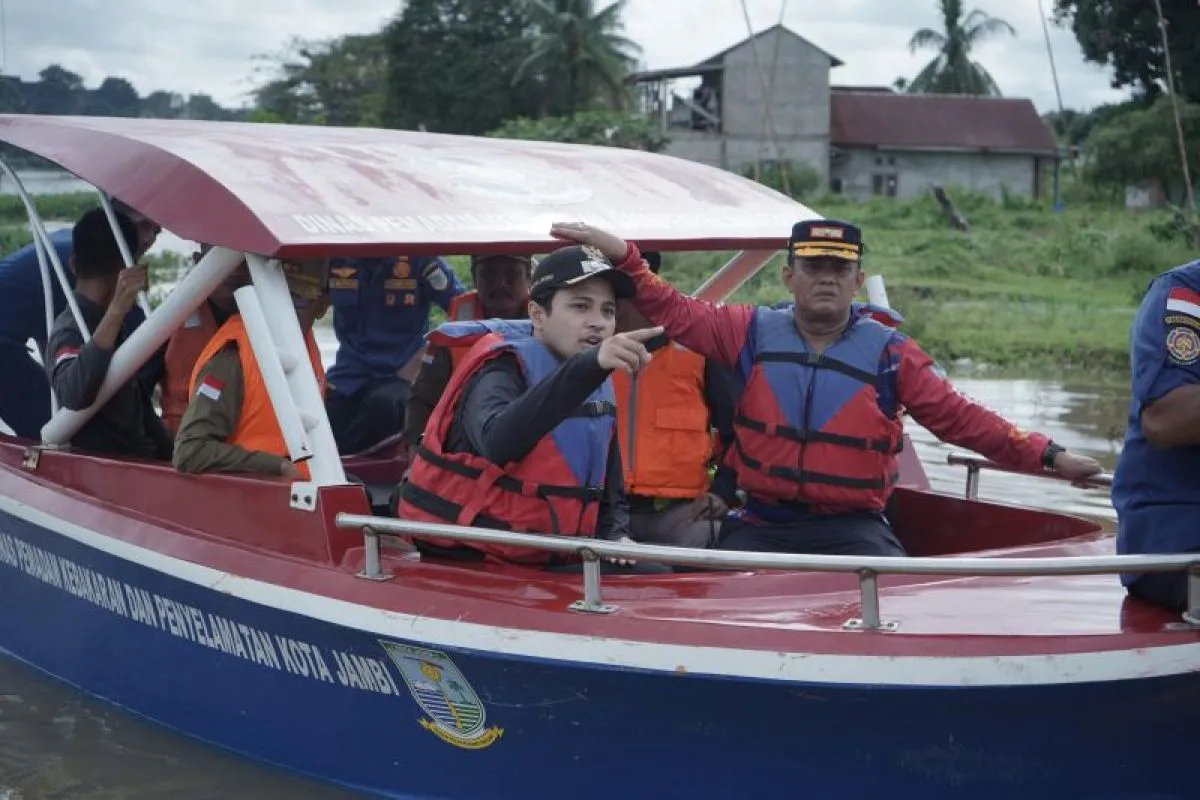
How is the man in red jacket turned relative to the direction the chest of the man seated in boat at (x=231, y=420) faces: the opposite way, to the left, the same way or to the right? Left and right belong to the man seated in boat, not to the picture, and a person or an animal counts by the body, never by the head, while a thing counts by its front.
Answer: to the right

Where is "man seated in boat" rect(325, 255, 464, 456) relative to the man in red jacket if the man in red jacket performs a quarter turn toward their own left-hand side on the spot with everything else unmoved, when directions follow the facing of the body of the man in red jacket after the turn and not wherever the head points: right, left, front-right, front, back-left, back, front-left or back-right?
back-left

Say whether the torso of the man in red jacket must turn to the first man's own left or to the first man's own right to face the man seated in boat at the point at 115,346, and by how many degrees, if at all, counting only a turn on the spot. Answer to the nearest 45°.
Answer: approximately 90° to the first man's own right

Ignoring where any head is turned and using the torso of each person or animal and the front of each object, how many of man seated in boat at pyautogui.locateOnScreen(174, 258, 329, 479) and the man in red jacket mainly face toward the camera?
1

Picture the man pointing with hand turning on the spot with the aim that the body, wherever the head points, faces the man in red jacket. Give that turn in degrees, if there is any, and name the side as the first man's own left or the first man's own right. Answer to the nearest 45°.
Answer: approximately 45° to the first man's own left

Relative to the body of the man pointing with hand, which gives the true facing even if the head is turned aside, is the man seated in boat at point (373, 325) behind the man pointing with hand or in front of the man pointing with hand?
behind

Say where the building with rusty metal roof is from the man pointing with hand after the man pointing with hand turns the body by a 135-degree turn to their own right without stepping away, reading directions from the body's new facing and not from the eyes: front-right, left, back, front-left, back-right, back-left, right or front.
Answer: right

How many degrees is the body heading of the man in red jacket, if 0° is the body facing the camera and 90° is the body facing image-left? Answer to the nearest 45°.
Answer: approximately 0°

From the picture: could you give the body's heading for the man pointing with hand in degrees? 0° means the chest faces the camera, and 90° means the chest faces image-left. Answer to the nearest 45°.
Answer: approximately 315°

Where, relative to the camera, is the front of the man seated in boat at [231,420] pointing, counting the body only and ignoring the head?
to the viewer's right
